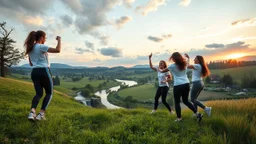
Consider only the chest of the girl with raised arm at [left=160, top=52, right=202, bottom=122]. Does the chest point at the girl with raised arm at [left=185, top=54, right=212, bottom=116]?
no

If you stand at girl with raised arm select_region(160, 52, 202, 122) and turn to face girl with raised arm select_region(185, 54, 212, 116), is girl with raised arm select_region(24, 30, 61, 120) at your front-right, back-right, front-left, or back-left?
back-left

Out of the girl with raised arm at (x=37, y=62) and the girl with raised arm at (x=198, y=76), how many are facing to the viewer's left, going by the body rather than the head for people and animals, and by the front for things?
1

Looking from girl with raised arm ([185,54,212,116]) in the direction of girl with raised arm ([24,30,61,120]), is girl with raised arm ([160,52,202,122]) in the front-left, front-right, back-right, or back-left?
front-left

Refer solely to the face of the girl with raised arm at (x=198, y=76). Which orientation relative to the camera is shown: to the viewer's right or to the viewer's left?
to the viewer's left

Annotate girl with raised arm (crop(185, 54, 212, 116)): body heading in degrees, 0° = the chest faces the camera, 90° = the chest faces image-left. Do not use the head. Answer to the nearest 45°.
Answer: approximately 90°

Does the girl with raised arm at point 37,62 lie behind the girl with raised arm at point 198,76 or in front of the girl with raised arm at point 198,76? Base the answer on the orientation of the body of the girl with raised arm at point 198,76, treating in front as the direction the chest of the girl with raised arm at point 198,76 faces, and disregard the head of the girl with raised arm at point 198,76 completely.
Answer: in front

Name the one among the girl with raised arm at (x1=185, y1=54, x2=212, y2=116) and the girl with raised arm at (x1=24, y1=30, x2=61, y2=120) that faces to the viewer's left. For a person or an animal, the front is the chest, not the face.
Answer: the girl with raised arm at (x1=185, y1=54, x2=212, y2=116)

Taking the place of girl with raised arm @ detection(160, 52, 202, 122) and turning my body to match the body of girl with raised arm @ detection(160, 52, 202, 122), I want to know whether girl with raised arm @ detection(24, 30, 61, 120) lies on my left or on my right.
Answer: on my left

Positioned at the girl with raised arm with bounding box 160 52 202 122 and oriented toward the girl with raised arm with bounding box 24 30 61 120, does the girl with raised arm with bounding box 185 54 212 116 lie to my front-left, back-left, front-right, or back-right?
back-right

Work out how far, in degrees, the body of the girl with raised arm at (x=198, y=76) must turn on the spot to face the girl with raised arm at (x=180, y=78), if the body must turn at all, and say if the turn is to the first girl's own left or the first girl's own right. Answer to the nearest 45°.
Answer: approximately 45° to the first girl's own left

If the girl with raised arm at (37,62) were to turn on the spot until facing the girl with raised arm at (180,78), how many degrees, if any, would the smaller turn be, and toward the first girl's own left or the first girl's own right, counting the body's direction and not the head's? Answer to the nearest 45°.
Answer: approximately 45° to the first girl's own right
